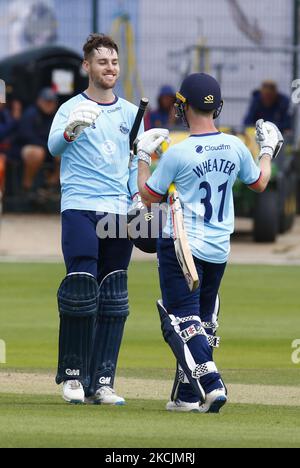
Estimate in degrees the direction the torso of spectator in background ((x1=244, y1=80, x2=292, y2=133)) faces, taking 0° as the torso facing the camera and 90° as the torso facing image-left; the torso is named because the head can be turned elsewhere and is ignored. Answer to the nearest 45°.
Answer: approximately 0°

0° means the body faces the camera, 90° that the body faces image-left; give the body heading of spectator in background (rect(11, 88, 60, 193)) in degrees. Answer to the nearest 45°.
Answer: approximately 315°

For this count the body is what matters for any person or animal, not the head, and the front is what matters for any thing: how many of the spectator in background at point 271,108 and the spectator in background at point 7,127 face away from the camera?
0

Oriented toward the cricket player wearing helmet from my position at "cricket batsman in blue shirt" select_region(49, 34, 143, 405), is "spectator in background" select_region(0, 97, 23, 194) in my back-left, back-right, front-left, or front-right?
back-left

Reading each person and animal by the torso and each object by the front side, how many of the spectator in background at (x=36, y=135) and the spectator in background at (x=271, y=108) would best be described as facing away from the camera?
0

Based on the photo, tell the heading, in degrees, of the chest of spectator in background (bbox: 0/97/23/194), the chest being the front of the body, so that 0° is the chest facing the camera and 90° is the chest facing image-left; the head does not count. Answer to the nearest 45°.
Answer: approximately 315°

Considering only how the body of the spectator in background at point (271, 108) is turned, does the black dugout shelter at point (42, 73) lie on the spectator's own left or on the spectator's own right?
on the spectator's own right

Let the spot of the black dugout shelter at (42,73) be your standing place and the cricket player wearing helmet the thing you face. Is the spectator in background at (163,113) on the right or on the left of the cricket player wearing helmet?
left
